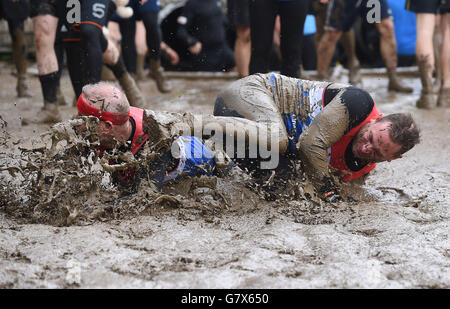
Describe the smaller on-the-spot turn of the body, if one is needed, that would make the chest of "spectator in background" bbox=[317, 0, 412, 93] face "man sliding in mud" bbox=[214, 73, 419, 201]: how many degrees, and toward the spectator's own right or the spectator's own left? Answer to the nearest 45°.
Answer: approximately 45° to the spectator's own right

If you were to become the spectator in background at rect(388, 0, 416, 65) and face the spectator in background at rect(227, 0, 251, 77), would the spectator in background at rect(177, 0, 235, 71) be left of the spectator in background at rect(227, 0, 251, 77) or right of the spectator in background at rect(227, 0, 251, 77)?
right

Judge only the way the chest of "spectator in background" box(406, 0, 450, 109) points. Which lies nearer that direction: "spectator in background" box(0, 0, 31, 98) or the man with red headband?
the man with red headband

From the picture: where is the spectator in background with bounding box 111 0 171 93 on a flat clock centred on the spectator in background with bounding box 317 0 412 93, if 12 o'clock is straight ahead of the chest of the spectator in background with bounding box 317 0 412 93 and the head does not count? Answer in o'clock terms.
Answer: the spectator in background with bounding box 111 0 171 93 is roughly at 4 o'clock from the spectator in background with bounding box 317 0 412 93.

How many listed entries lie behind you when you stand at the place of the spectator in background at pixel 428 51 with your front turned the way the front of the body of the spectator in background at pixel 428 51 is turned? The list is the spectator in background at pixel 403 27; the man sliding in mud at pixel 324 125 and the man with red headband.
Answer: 1

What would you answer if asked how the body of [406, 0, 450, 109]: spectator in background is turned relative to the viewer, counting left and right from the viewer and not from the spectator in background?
facing the viewer

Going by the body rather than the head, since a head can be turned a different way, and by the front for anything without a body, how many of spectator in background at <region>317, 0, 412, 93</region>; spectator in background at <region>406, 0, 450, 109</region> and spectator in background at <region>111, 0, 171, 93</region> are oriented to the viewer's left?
0

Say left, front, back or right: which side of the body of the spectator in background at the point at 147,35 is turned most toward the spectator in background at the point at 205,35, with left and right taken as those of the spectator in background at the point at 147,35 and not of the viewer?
left

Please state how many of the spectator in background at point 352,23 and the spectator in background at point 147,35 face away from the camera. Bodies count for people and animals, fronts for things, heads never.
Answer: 0

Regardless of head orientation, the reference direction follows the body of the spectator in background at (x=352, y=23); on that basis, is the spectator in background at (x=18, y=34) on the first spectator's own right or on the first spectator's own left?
on the first spectator's own right

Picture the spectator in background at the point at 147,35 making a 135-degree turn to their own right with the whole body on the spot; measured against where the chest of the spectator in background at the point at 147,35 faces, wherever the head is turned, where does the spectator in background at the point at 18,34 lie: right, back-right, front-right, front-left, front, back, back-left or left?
front

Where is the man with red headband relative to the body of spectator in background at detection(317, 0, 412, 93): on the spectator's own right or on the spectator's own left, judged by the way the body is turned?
on the spectator's own right

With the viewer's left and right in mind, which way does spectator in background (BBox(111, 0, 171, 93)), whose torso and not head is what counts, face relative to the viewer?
facing the viewer and to the right of the viewer

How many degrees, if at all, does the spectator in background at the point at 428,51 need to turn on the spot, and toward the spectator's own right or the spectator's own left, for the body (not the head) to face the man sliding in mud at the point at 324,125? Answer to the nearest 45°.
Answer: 0° — they already face them
